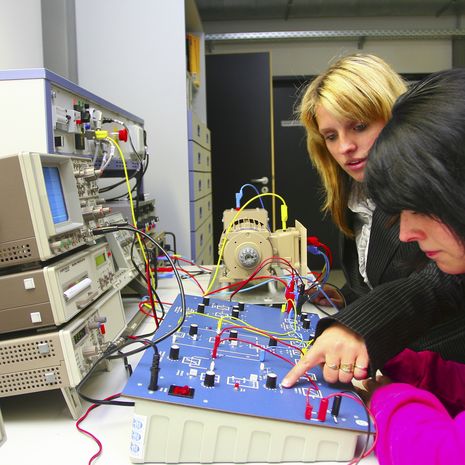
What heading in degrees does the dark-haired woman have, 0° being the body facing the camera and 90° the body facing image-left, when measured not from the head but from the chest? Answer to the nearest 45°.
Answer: approximately 90°

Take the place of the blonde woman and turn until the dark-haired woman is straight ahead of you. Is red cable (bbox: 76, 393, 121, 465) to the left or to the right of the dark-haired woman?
right

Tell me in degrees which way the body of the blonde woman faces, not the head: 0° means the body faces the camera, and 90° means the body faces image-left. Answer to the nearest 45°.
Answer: approximately 45°

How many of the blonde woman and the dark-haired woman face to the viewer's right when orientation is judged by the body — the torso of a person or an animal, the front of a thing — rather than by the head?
0

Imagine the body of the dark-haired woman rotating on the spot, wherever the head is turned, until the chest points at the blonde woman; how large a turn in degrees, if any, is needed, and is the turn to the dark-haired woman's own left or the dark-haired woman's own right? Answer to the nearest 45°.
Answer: approximately 90° to the dark-haired woman's own right

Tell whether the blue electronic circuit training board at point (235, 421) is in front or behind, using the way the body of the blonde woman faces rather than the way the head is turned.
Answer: in front

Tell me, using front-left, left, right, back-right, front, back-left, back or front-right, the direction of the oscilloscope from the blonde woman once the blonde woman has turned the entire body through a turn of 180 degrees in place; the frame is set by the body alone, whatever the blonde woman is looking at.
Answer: back

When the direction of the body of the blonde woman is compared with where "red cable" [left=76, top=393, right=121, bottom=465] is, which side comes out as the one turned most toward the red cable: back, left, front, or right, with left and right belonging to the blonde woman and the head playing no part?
front
